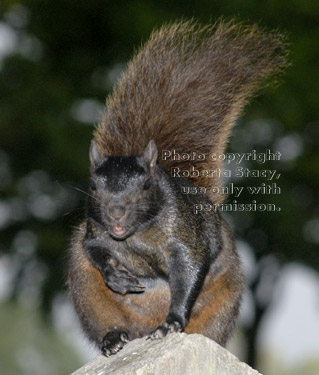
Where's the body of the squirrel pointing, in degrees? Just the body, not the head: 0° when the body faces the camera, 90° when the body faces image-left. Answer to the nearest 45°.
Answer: approximately 0°
